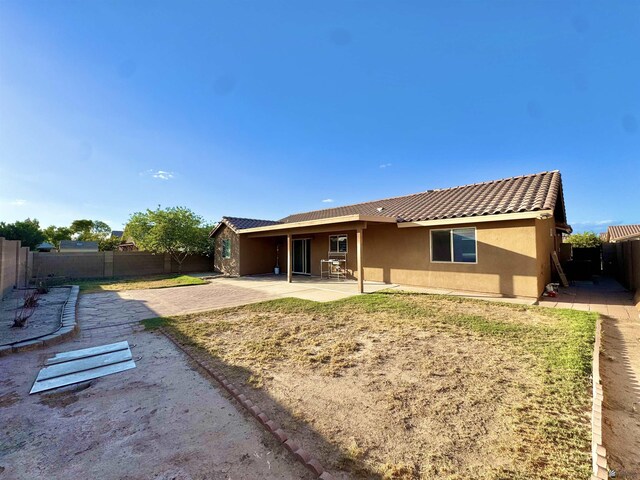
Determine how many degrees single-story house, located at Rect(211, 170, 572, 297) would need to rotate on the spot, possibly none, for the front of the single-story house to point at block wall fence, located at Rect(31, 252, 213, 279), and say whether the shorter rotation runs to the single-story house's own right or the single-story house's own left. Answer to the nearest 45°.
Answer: approximately 135° to the single-story house's own left

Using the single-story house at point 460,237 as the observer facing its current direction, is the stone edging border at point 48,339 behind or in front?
behind

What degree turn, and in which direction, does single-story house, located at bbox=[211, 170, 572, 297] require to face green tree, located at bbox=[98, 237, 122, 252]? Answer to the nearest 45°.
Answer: approximately 90° to its left

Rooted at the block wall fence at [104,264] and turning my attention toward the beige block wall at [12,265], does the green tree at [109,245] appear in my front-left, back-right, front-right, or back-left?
back-right

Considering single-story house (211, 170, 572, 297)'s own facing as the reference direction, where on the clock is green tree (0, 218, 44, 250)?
The green tree is roughly at 8 o'clock from the single-story house.

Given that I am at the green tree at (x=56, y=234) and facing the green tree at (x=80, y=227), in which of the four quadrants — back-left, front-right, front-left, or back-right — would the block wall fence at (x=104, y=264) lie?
back-right

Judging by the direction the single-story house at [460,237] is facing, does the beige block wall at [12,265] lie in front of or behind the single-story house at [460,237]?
behind

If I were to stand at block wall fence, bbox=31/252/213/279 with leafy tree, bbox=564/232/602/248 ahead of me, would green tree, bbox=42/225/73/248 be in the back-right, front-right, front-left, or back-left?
back-left

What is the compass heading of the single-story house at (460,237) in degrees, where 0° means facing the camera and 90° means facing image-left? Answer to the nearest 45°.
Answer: approximately 225°

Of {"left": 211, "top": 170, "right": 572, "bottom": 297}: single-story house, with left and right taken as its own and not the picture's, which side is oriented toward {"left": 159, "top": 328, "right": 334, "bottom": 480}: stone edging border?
back
